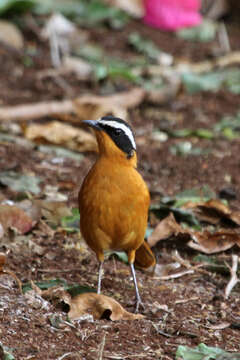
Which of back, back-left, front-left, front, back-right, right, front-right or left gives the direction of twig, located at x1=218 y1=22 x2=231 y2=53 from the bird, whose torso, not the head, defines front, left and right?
back-right

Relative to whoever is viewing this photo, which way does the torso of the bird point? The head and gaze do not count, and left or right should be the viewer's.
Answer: facing the viewer and to the left of the viewer

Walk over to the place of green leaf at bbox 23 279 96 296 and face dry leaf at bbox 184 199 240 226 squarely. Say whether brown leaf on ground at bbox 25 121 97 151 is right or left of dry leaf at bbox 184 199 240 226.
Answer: left

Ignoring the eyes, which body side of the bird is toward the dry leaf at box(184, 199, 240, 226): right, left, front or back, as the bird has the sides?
back

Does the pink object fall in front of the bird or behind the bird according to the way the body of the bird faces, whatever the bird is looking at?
behind

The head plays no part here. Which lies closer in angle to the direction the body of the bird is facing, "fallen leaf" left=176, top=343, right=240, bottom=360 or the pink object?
the fallen leaf

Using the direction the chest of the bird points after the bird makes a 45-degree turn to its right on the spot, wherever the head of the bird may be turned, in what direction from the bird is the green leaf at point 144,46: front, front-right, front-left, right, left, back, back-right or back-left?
right

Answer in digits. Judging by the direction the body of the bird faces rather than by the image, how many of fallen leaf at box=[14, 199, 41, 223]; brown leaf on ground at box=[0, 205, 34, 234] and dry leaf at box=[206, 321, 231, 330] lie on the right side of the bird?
2

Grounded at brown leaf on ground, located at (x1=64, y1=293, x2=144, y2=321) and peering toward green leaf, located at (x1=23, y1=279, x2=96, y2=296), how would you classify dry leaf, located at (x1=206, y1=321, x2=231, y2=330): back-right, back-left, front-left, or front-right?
back-right

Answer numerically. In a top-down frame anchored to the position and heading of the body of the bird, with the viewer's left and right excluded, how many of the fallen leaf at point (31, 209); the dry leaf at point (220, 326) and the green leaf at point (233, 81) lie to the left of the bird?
1

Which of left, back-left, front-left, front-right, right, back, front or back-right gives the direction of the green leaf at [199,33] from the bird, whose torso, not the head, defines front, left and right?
back-right

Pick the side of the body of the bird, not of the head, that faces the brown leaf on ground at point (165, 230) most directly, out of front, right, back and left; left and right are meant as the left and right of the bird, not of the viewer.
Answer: back

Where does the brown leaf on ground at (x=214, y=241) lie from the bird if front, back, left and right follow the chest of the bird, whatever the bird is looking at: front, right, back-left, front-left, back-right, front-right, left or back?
back

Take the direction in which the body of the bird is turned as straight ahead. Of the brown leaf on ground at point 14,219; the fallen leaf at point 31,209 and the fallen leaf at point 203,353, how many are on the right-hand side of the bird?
2

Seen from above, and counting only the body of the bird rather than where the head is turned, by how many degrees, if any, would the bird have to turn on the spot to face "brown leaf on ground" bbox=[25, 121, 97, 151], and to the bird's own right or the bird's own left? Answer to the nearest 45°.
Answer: approximately 135° to the bird's own right
